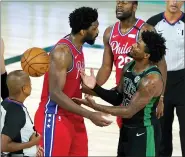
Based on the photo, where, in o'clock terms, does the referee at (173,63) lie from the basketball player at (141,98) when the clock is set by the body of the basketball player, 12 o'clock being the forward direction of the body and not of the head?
The referee is roughly at 5 o'clock from the basketball player.

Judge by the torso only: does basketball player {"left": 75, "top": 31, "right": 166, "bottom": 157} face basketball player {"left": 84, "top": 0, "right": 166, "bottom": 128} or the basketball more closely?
the basketball

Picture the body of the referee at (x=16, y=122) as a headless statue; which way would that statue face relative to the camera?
to the viewer's right

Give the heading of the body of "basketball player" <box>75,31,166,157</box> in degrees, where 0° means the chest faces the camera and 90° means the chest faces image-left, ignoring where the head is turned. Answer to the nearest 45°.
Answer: approximately 45°

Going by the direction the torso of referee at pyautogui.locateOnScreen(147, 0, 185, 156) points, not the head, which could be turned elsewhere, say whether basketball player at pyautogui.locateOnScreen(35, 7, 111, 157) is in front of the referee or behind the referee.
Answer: in front

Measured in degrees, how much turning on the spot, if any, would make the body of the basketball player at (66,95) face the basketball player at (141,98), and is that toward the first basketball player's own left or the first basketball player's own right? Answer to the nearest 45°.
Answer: approximately 45° to the first basketball player's own left

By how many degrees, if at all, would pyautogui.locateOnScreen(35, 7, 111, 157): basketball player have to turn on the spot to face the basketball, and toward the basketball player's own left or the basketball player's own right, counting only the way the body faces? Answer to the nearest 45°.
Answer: approximately 180°

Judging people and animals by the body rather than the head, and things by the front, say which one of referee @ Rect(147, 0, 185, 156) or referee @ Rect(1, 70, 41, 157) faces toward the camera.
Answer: referee @ Rect(147, 0, 185, 156)

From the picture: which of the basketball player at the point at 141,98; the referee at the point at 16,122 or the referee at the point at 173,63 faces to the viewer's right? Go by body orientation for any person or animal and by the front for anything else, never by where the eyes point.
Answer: the referee at the point at 16,122

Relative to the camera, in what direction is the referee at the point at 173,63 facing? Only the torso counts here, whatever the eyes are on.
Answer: toward the camera

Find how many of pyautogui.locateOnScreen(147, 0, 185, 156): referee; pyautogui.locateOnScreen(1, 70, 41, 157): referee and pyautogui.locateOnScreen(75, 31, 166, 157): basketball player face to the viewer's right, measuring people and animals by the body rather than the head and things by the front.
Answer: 1

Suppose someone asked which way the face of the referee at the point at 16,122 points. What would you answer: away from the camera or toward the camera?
away from the camera

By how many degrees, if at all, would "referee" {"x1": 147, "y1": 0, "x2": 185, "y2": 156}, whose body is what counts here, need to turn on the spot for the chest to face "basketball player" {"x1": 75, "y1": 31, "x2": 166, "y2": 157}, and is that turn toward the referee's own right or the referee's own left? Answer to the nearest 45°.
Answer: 0° — they already face them

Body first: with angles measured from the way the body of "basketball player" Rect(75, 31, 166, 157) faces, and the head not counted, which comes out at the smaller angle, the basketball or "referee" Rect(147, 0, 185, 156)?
the basketball

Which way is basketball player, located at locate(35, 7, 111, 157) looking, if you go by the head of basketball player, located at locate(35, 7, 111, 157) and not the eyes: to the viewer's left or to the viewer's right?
to the viewer's right

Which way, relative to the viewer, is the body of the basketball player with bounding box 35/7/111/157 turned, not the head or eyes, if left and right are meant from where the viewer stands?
facing the viewer and to the right of the viewer

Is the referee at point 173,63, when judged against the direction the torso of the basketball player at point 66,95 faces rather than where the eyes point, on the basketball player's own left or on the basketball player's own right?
on the basketball player's own left

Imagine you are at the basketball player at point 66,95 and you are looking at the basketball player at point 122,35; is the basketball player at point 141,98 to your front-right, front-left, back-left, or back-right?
front-right
